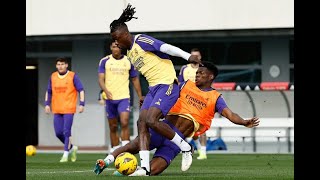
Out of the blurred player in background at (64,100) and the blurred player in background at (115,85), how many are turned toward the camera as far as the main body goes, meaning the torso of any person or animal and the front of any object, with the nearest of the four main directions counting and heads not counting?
2

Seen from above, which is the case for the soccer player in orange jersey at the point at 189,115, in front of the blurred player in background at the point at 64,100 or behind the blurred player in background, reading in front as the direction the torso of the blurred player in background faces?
in front

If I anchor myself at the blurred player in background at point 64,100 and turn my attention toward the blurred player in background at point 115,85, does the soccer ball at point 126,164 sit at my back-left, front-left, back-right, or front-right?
front-right

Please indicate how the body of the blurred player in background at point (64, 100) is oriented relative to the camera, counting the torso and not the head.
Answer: toward the camera

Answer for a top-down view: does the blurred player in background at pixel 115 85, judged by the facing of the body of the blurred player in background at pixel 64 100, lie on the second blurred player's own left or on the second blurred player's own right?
on the second blurred player's own left

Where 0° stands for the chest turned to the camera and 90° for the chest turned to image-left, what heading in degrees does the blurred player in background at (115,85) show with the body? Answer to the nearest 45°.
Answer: approximately 0°

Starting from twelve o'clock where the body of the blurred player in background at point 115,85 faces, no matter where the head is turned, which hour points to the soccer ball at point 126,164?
The soccer ball is roughly at 12 o'clock from the blurred player in background.
